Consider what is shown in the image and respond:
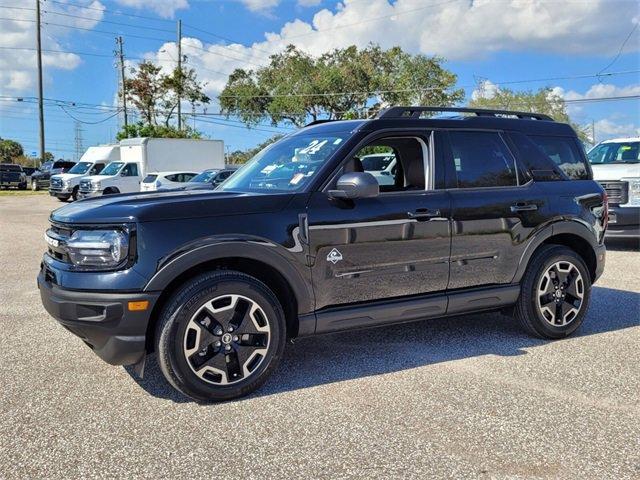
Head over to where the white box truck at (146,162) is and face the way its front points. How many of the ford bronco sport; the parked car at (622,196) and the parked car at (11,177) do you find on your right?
1

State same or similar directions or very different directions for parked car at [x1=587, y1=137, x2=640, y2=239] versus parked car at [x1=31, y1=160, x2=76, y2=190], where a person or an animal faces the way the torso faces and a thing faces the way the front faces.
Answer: same or similar directions

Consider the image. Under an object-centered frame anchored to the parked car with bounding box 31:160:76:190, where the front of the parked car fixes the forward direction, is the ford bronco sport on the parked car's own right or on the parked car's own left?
on the parked car's own left

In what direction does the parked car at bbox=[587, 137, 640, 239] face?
toward the camera

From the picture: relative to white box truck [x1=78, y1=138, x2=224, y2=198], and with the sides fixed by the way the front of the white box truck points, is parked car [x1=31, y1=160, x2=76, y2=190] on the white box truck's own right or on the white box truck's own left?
on the white box truck's own right

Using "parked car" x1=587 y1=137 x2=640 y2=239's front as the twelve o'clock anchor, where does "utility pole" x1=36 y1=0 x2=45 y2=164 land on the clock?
The utility pole is roughly at 4 o'clock from the parked car.

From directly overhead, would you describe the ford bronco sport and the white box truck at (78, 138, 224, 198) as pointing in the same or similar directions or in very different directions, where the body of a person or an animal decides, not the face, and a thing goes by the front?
same or similar directions

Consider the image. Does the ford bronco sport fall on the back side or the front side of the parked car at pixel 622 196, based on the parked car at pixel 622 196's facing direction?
on the front side

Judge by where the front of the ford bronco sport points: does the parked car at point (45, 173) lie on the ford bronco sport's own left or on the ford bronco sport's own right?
on the ford bronco sport's own right

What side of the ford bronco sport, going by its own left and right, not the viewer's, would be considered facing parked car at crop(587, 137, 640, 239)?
back

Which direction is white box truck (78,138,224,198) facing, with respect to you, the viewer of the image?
facing the viewer and to the left of the viewer

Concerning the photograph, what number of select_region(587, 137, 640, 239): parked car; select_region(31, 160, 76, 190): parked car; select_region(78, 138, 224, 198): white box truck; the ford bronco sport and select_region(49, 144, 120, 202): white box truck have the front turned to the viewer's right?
0

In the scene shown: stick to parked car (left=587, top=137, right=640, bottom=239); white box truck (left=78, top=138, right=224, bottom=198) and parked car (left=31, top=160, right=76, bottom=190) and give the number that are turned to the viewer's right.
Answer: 0

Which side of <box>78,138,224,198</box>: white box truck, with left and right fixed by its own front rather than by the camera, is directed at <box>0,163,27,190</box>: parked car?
right

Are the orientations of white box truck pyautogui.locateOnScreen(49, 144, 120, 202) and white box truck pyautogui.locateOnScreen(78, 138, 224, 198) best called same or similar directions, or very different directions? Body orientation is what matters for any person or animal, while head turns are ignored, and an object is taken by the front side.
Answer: same or similar directions

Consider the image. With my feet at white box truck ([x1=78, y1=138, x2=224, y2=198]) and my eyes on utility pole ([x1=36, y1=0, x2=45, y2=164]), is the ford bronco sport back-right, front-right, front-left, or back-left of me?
back-left
